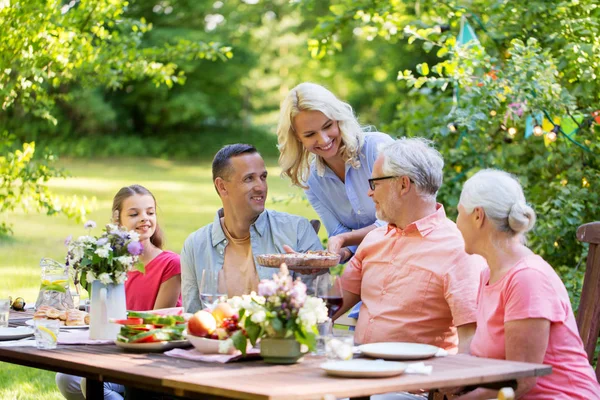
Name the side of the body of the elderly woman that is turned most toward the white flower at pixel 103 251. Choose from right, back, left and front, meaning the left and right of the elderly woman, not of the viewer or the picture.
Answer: front

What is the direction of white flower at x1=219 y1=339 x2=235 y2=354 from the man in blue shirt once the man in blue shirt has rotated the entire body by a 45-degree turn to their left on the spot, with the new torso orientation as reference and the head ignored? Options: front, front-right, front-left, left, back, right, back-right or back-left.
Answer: front-right

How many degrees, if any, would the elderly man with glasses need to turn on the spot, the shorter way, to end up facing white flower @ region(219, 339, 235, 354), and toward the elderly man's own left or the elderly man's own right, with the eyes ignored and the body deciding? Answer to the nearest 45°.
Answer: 0° — they already face it

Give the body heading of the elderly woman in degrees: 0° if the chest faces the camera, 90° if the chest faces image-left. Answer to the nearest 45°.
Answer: approximately 90°

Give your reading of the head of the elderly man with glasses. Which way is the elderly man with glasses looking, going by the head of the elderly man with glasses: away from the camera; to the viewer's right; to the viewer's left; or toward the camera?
to the viewer's left

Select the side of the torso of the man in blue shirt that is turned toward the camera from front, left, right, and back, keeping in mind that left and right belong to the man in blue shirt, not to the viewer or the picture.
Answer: front

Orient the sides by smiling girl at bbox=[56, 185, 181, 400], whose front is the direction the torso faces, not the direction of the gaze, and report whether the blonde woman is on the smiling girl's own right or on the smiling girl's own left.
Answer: on the smiling girl's own left

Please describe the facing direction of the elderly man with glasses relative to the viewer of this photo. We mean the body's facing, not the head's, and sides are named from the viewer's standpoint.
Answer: facing the viewer and to the left of the viewer

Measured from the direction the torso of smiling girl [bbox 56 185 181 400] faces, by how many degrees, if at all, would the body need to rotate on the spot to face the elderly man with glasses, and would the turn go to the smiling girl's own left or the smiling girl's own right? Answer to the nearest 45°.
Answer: approximately 90° to the smiling girl's own left

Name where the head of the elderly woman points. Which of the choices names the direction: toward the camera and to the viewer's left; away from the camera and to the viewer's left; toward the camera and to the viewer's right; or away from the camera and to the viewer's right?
away from the camera and to the viewer's left

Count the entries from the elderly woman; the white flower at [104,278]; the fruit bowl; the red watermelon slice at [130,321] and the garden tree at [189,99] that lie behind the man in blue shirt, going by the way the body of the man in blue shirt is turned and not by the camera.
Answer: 1

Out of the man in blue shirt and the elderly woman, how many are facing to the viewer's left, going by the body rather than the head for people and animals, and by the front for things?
1

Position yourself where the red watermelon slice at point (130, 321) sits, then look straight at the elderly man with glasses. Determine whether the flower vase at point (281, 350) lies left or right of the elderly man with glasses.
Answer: right

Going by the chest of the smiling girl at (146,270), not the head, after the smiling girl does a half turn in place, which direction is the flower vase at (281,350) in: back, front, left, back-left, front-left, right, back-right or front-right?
back-right

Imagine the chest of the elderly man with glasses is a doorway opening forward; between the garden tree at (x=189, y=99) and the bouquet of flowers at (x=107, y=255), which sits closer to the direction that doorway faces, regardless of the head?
the bouquet of flowers

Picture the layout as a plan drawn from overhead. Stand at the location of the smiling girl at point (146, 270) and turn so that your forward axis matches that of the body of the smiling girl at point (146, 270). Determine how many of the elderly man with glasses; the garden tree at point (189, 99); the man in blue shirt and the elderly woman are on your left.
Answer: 3

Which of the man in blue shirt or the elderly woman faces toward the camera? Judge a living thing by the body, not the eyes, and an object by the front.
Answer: the man in blue shirt

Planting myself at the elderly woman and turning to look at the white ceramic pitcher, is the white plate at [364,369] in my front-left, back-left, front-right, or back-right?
front-left
